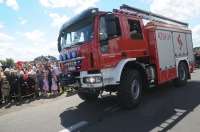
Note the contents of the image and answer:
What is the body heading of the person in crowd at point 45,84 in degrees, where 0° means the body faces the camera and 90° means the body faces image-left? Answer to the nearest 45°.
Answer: approximately 315°

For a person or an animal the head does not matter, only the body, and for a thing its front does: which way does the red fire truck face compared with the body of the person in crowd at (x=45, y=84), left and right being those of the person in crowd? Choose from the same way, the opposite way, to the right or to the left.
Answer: to the right

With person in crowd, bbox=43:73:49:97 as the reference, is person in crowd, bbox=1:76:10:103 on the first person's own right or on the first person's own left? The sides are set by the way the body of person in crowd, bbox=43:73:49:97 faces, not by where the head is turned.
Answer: on the first person's own right

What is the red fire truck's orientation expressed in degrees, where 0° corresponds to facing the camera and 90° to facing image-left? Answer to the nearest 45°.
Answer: approximately 45°

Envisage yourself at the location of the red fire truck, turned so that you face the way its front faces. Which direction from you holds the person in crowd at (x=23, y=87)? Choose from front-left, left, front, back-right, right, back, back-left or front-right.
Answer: right

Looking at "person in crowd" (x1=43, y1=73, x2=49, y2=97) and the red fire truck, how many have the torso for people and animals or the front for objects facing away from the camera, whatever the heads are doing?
0

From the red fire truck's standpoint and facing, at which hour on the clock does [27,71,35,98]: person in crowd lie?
The person in crowd is roughly at 3 o'clock from the red fire truck.
